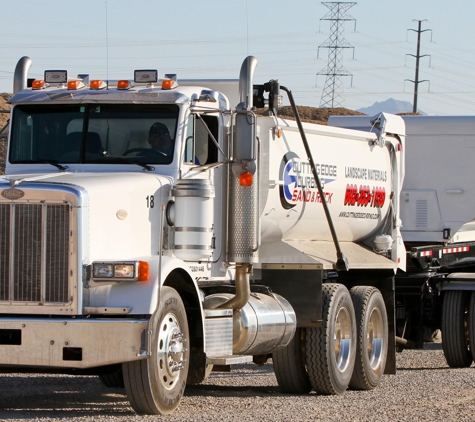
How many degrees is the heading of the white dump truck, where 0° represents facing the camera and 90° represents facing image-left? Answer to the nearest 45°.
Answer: approximately 45°

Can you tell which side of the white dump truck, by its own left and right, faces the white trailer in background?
back
